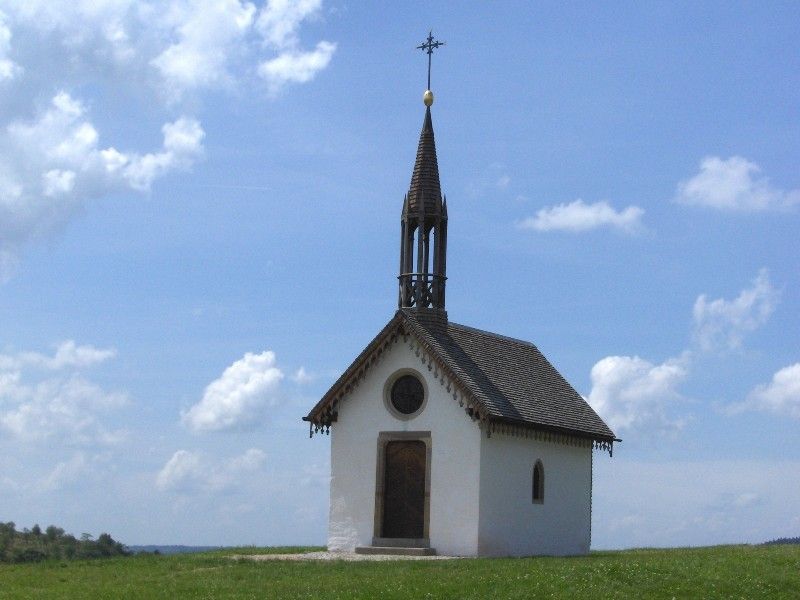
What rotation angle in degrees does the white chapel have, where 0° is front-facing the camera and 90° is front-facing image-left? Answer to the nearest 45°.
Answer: approximately 45°
